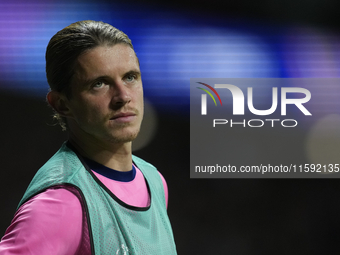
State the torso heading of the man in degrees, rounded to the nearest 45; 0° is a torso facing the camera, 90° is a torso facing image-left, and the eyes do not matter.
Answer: approximately 315°
